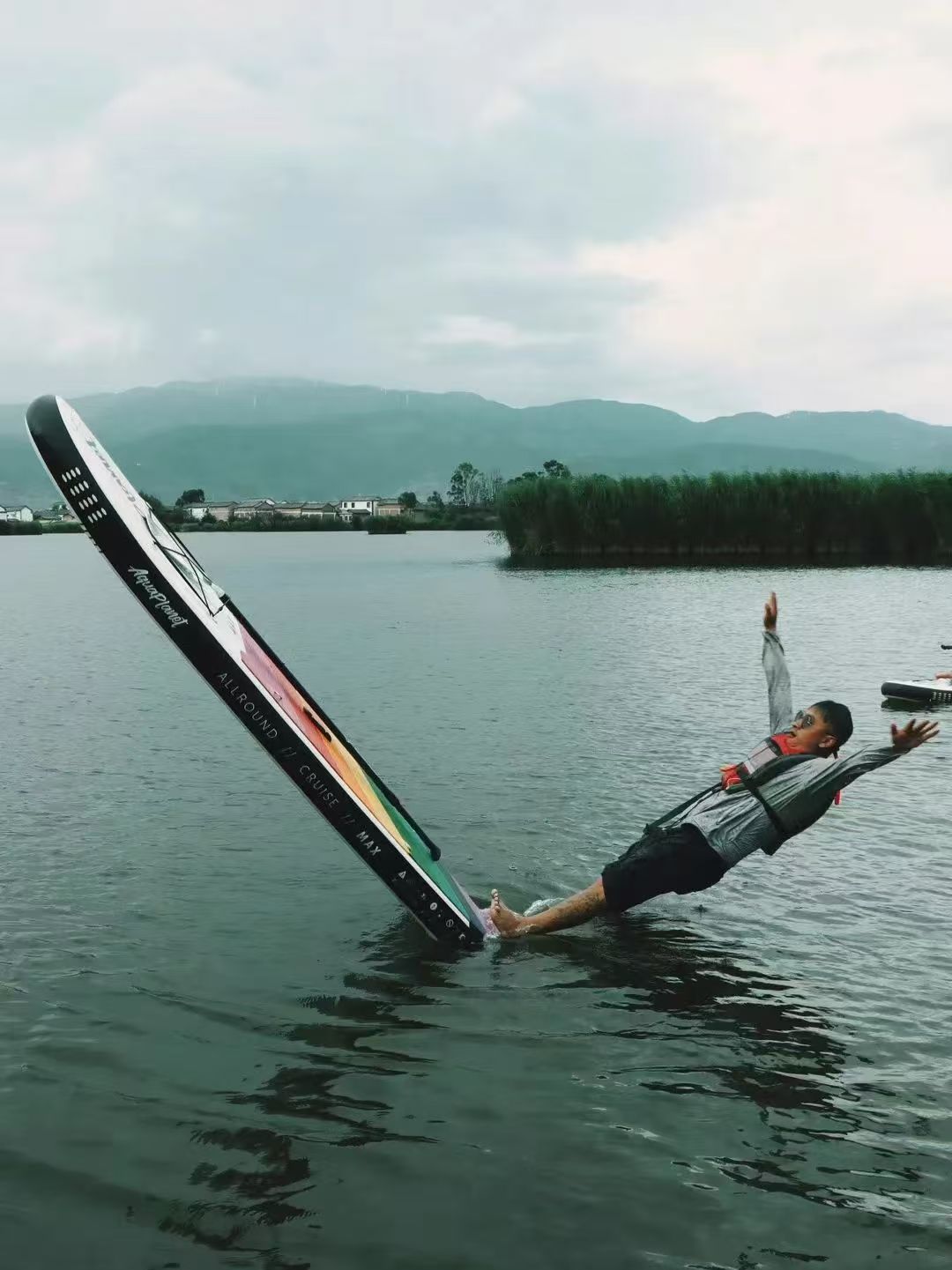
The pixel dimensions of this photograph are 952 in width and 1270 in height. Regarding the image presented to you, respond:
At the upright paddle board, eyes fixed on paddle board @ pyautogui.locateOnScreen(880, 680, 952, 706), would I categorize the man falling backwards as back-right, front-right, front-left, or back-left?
front-right

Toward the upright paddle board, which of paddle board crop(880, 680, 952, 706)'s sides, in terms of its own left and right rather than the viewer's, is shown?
left

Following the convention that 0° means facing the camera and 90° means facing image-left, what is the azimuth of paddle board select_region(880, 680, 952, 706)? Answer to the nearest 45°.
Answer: approximately 90°

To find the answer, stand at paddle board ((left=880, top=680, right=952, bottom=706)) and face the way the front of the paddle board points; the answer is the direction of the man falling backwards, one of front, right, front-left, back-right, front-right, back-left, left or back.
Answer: left
